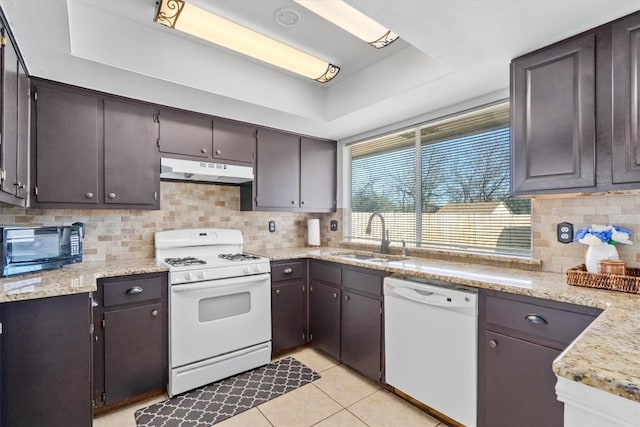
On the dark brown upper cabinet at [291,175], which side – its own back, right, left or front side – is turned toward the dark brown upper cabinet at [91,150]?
right

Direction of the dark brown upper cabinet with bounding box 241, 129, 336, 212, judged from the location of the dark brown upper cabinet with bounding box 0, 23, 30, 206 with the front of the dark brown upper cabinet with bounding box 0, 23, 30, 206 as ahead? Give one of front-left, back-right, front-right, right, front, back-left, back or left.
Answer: front

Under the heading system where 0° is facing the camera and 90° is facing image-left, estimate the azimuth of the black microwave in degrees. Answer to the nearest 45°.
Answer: approximately 315°

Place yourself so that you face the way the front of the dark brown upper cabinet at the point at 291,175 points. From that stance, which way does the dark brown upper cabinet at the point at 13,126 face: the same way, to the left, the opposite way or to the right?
to the left

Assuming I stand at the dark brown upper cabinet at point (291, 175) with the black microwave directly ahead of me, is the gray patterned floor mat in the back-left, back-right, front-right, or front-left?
front-left

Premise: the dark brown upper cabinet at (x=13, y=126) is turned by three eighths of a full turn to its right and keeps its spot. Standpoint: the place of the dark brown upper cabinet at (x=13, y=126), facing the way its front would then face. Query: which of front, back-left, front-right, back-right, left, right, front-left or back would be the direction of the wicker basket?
left

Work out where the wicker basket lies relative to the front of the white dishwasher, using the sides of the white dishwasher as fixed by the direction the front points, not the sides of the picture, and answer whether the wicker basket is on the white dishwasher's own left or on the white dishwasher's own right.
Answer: on the white dishwasher's own left

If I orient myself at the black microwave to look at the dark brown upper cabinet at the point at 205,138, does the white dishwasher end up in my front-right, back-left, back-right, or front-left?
front-right

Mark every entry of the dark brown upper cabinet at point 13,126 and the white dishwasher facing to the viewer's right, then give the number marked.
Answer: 1

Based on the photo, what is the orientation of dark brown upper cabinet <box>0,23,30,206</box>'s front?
to the viewer's right

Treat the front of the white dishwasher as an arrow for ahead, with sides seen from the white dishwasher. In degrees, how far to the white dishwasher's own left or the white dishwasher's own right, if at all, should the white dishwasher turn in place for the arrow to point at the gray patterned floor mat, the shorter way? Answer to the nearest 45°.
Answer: approximately 45° to the white dishwasher's own right
